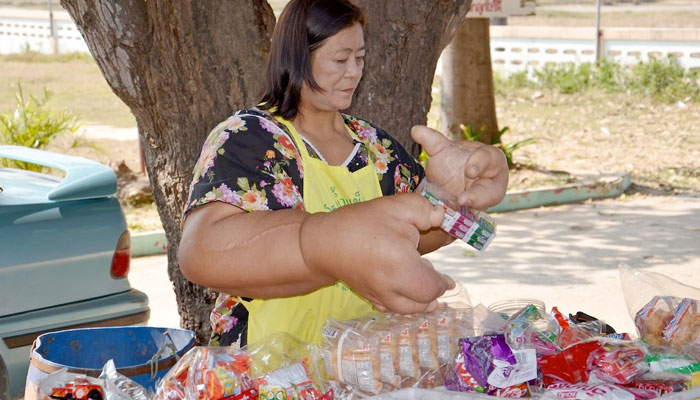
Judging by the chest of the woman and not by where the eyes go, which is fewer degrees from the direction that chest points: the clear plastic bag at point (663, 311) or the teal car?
the clear plastic bag

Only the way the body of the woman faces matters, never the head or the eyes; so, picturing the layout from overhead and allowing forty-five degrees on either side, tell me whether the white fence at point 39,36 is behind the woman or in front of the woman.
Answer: behind

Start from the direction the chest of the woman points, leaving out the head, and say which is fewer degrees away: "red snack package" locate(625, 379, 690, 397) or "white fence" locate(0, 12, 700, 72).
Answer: the red snack package

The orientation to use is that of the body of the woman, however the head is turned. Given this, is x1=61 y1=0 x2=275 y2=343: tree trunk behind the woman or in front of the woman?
behind

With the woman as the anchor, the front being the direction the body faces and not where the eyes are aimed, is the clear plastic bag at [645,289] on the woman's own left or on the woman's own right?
on the woman's own left

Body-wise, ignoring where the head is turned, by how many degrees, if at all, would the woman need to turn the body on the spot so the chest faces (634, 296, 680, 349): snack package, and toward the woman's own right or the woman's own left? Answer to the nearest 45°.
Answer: approximately 45° to the woman's own left

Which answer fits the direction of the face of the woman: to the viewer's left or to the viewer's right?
to the viewer's right

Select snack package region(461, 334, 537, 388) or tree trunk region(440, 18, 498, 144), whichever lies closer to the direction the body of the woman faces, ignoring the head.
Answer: the snack package

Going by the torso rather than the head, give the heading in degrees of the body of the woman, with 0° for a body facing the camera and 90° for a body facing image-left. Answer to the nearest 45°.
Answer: approximately 315°

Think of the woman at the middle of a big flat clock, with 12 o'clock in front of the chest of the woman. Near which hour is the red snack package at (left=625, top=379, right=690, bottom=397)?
The red snack package is roughly at 11 o'clock from the woman.
